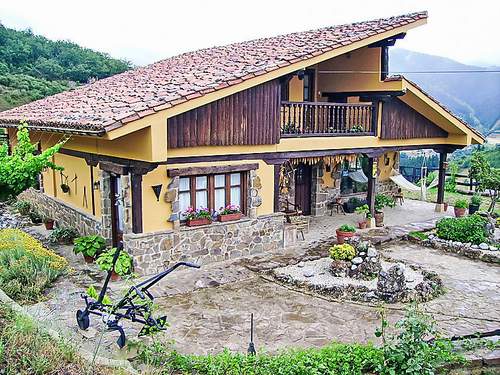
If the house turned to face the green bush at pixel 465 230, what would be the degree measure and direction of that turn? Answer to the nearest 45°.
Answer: approximately 45° to its left

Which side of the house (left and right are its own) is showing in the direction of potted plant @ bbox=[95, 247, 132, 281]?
right

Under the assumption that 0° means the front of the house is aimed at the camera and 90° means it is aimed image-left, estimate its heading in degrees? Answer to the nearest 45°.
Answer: approximately 315°

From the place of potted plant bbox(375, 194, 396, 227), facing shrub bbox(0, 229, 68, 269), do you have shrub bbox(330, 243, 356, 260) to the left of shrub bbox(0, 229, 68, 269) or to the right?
left

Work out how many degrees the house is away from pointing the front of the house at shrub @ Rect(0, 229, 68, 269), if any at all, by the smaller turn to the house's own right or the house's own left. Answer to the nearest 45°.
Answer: approximately 90° to the house's own right

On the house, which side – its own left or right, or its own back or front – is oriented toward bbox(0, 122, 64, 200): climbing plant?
right

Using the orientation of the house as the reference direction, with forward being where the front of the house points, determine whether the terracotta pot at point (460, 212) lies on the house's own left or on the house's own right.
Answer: on the house's own left
